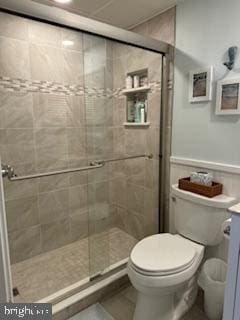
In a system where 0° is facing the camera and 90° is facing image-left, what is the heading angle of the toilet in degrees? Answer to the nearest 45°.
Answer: approximately 45°

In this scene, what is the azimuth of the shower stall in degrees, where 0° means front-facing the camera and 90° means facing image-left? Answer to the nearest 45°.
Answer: approximately 315°

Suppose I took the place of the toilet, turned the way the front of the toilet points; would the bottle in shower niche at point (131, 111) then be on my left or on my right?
on my right

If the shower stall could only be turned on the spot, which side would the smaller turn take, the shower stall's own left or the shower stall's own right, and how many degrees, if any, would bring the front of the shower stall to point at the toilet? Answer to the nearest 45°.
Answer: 0° — it already faces it
